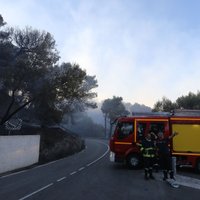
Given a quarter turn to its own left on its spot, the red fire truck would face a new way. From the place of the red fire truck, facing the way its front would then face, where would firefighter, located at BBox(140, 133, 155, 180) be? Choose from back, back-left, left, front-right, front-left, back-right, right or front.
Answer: front

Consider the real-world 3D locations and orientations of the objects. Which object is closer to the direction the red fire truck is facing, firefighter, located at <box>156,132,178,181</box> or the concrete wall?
the concrete wall

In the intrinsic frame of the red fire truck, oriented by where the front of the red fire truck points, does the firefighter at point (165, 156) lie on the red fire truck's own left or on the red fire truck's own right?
on the red fire truck's own left

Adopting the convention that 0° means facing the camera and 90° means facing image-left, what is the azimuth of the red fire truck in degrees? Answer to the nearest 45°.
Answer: approximately 90°

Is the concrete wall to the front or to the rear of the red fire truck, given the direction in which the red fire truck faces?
to the front
